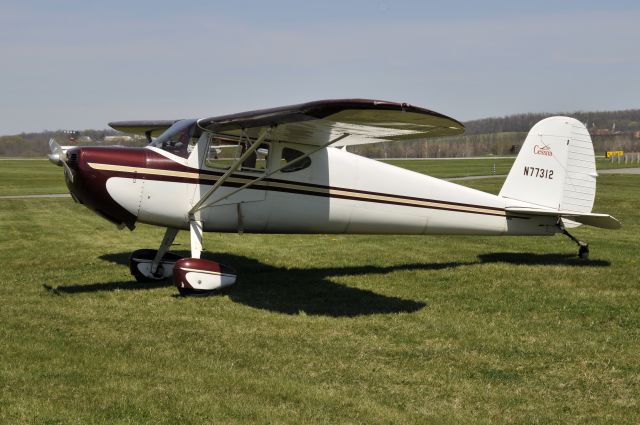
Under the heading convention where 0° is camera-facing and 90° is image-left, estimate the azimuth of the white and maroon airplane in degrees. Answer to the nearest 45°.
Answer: approximately 90°
